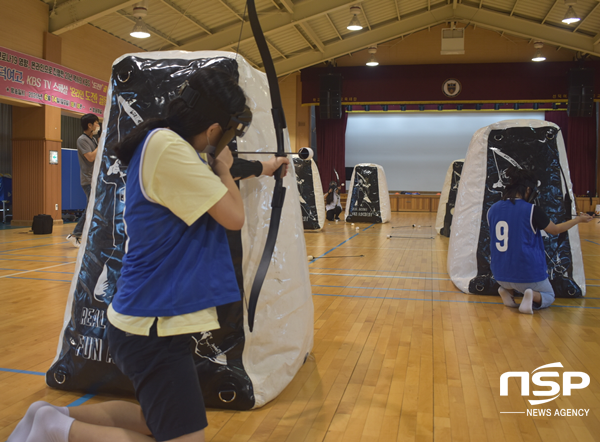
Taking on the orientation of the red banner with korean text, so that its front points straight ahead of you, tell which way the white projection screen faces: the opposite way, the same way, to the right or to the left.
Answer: to the right

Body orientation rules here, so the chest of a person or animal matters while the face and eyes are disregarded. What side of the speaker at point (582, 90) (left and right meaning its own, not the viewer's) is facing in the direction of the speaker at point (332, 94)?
right

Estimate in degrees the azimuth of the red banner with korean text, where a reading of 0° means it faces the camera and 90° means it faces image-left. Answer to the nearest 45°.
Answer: approximately 315°

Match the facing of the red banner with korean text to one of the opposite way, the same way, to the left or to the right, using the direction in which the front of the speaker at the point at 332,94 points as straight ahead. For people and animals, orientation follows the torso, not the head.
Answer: to the left

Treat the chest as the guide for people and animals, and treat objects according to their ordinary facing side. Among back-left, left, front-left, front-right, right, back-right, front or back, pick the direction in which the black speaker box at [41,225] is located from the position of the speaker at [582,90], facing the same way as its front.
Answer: front-right

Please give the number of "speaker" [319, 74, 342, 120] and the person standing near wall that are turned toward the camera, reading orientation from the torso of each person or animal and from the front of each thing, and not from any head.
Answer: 1

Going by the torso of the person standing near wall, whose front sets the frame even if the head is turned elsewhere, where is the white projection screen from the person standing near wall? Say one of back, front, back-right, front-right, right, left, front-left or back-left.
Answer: front-left

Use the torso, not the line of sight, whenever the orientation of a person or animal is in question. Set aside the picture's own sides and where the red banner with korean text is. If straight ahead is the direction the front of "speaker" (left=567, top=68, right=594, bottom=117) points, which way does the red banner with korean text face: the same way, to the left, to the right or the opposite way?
to the left

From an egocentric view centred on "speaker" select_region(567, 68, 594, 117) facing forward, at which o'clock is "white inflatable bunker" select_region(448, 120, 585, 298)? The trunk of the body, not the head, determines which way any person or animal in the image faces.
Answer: The white inflatable bunker is roughly at 12 o'clock from the speaker.

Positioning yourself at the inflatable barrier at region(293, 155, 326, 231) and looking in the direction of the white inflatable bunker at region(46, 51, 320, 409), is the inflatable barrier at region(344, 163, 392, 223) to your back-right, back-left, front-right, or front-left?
back-left

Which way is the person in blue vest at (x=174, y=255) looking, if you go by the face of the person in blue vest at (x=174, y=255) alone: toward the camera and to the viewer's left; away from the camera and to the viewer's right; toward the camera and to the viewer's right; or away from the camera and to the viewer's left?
away from the camera and to the viewer's right

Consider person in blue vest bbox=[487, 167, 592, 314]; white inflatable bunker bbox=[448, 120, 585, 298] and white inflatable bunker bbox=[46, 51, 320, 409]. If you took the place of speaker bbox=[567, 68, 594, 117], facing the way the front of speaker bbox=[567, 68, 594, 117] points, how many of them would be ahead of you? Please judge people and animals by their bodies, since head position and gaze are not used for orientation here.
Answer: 3

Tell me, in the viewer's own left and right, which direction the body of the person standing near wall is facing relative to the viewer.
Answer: facing to the right of the viewer

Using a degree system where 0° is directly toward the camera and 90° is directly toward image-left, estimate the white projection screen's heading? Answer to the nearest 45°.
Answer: approximately 0°
